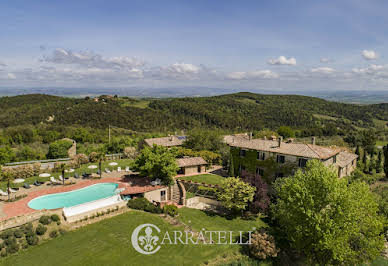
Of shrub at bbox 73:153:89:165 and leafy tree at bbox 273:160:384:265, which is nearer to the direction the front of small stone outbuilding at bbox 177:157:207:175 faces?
the leafy tree

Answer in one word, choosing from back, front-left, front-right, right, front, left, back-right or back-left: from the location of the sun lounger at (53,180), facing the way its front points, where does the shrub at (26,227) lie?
front-right

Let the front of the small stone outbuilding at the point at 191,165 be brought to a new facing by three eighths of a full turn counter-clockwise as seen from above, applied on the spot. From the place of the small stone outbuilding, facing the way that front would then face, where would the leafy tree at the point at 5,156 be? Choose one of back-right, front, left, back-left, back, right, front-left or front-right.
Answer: back-left

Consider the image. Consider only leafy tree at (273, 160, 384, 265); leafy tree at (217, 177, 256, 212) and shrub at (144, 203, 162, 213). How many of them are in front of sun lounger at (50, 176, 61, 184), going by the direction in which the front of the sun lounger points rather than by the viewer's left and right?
3

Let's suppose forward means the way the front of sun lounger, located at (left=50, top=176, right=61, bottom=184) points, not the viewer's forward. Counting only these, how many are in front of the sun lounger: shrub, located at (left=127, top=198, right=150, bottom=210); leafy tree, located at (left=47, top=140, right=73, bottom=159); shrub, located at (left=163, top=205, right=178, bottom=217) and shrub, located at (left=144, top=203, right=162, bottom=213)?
3

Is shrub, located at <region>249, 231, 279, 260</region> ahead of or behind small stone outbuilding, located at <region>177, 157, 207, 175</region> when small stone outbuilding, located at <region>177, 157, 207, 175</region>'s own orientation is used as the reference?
ahead

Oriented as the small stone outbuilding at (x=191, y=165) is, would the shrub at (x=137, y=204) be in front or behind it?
in front

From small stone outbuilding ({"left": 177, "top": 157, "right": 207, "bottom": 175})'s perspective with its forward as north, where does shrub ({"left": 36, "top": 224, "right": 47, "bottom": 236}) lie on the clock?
The shrub is roughly at 1 o'clock from the small stone outbuilding.

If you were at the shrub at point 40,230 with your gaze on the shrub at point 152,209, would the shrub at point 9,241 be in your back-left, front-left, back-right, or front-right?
back-right

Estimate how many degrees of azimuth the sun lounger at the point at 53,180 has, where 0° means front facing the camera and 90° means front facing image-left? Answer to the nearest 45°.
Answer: approximately 315°

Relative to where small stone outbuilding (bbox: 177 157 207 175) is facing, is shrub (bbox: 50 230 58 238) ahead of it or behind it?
ahead

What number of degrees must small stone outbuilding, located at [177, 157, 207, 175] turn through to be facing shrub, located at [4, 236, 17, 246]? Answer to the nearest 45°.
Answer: approximately 45° to its right

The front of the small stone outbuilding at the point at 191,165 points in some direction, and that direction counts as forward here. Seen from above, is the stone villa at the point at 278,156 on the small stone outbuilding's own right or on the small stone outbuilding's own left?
on the small stone outbuilding's own left

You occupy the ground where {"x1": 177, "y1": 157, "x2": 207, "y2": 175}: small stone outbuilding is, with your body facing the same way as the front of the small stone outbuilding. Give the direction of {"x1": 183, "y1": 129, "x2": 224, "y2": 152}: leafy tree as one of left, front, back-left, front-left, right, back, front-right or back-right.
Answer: back

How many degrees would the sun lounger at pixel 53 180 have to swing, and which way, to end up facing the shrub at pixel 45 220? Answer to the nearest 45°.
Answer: approximately 45° to its right

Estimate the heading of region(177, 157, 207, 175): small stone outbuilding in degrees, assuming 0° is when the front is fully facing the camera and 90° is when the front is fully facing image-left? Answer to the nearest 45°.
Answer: approximately 0°

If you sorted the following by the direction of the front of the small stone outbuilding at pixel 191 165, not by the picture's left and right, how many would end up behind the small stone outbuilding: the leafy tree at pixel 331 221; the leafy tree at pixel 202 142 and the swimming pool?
1

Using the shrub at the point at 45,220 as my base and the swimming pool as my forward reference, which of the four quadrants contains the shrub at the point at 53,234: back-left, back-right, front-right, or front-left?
back-right
